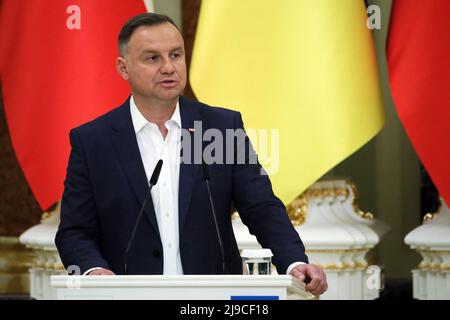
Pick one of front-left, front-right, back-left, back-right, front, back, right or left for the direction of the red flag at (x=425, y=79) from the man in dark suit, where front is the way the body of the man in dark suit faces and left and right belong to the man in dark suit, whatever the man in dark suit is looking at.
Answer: back-left

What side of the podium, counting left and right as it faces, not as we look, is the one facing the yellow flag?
back

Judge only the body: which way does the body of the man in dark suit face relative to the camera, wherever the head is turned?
toward the camera

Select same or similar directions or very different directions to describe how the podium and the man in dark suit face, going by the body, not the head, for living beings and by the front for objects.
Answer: same or similar directions

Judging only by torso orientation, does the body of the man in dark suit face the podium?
yes

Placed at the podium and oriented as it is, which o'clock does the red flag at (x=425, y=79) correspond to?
The red flag is roughly at 7 o'clock from the podium.

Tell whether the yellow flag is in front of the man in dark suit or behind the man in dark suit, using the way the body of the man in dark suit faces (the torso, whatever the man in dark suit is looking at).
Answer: behind

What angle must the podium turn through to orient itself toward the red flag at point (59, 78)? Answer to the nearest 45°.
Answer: approximately 180°

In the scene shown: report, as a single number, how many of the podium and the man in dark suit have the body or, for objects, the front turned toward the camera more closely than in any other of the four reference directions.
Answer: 2

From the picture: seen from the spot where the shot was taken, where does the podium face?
facing the viewer
